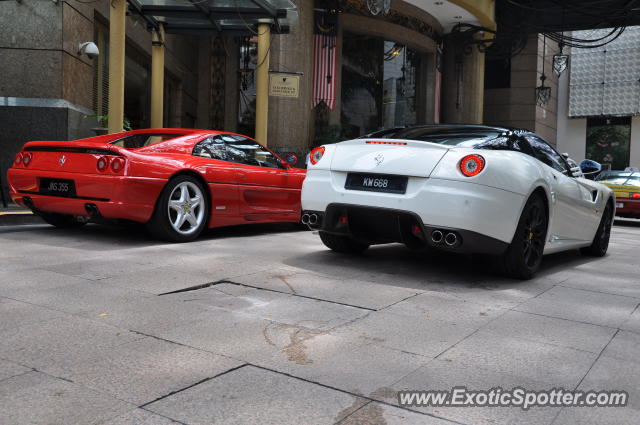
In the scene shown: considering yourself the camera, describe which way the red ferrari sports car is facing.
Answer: facing away from the viewer and to the right of the viewer

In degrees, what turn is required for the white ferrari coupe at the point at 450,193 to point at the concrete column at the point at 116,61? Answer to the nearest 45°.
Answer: approximately 90° to its left

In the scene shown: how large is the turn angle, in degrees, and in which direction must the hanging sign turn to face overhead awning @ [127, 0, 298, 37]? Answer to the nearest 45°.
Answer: approximately 45° to its right

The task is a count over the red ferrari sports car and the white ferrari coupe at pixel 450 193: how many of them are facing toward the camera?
0

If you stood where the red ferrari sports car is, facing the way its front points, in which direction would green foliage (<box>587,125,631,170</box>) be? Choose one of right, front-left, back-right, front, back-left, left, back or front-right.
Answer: front

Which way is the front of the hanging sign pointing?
toward the camera

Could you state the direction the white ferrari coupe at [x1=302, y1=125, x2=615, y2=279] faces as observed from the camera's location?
facing away from the viewer and to the right of the viewer

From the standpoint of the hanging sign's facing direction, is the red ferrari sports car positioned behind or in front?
in front

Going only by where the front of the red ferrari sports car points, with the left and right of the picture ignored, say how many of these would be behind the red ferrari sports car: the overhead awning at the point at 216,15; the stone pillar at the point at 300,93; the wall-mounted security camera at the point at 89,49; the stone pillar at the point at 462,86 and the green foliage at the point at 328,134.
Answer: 0

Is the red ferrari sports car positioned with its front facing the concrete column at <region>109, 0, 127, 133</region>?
no

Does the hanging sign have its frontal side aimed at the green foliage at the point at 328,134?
no

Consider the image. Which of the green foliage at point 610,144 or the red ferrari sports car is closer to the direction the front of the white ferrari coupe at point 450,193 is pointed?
the green foliage

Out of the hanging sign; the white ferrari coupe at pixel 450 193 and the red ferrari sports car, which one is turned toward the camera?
the hanging sign

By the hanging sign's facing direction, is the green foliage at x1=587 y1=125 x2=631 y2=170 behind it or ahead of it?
behind

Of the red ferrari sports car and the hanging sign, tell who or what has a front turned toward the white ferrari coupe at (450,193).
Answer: the hanging sign

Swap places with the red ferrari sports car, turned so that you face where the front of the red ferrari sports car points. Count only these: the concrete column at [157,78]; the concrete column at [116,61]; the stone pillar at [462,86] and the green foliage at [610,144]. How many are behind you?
0
